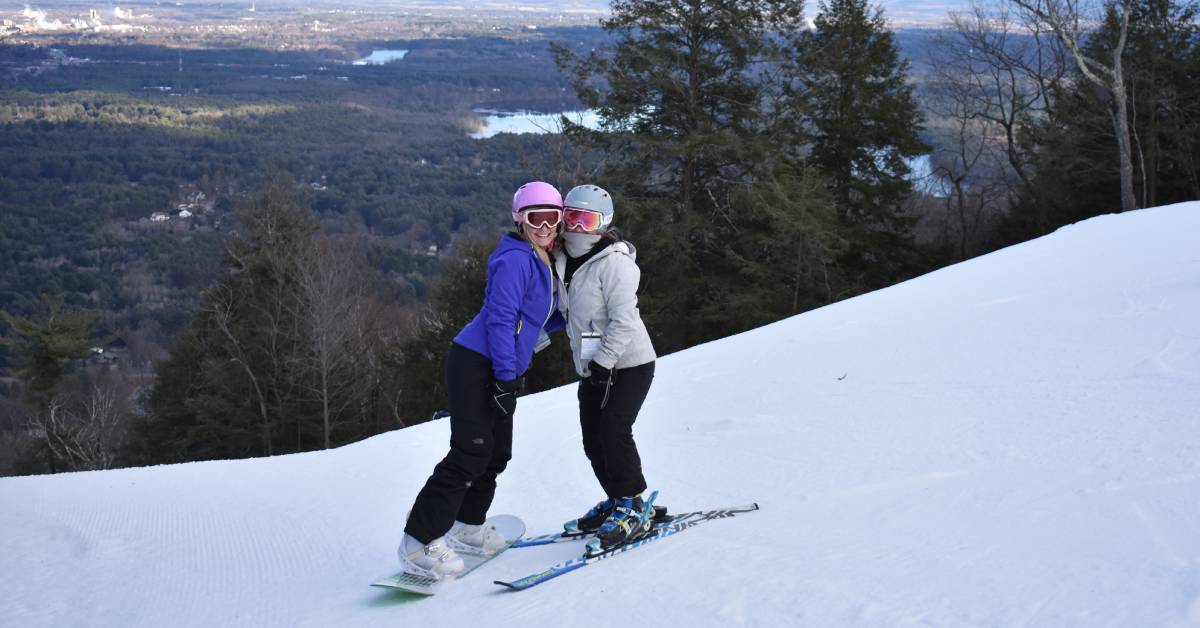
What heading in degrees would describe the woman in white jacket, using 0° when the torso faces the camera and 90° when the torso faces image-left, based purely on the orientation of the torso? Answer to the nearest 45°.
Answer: approximately 45°

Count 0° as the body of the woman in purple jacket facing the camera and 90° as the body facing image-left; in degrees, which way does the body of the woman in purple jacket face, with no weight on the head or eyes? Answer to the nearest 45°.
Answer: approximately 315°

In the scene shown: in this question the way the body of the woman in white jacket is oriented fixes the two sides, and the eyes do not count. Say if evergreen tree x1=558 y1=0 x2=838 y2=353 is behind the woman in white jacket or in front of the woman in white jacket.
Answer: behind
